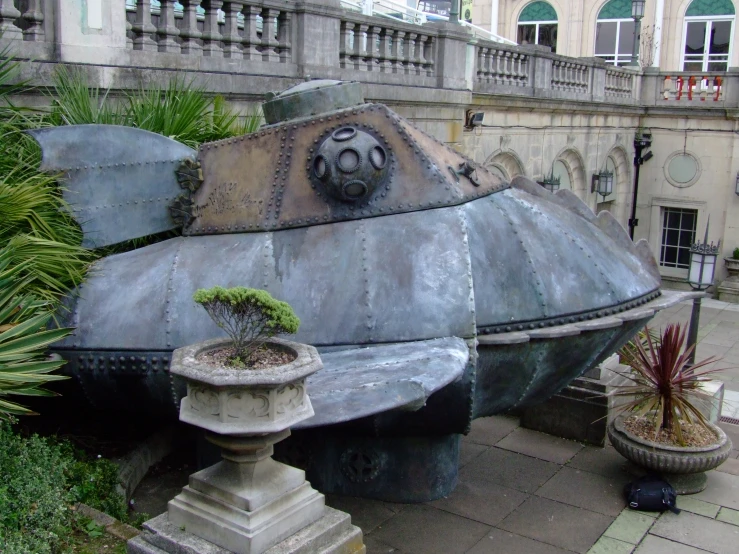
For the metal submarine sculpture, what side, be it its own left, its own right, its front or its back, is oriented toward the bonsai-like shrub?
right

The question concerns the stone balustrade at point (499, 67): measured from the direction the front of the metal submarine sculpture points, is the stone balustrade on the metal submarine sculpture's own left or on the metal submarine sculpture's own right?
on the metal submarine sculpture's own left

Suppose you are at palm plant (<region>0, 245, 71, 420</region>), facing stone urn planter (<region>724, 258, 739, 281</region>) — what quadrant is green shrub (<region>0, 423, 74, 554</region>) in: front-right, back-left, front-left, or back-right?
back-right

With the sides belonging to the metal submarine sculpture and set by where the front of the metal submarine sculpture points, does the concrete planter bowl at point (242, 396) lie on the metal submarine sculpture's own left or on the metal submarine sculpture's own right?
on the metal submarine sculpture's own right

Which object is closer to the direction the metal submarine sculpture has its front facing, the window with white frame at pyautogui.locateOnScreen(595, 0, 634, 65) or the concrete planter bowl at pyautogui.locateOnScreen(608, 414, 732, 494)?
the concrete planter bowl

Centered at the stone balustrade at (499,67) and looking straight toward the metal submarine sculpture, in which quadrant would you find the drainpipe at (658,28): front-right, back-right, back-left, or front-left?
back-left

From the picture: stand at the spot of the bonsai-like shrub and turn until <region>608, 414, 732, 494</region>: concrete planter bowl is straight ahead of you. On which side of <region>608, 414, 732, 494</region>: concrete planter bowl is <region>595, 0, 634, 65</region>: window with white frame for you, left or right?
left

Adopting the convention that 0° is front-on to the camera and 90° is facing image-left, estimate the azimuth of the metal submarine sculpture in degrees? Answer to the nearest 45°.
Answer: approximately 270°

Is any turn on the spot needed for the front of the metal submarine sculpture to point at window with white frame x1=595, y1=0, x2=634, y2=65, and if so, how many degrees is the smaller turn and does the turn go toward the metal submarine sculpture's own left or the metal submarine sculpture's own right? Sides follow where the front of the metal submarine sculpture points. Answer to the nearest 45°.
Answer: approximately 90° to the metal submarine sculpture's own left

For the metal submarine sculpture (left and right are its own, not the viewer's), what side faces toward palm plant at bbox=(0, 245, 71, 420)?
back

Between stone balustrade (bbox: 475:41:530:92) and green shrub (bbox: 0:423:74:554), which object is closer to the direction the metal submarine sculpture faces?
the stone balustrade

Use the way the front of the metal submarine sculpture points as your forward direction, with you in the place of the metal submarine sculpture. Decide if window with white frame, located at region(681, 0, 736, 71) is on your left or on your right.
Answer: on your left

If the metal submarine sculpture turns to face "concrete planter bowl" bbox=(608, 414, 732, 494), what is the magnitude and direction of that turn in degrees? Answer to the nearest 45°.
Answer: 0° — it already faces it
